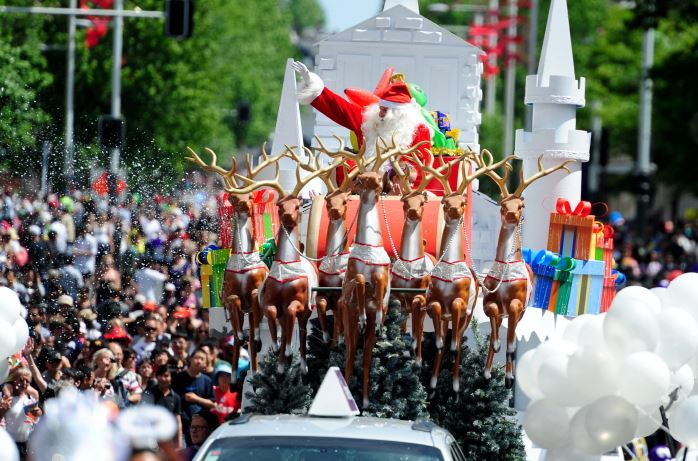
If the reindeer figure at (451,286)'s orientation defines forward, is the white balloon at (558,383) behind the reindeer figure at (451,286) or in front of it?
in front

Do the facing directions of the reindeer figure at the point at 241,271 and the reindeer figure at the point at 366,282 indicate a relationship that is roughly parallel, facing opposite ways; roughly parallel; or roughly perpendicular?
roughly parallel

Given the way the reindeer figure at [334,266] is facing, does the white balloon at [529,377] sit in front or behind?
in front

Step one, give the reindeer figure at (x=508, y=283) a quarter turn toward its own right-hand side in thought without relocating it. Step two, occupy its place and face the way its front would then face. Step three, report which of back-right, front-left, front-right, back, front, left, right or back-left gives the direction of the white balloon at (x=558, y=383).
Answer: left

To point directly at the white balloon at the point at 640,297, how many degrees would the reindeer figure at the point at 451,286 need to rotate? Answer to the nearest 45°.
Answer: approximately 45° to its left

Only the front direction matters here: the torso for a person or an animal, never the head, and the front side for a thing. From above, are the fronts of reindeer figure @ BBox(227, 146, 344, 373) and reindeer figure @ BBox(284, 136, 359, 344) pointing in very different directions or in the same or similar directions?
same or similar directions

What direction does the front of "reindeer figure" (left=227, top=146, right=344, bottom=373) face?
toward the camera

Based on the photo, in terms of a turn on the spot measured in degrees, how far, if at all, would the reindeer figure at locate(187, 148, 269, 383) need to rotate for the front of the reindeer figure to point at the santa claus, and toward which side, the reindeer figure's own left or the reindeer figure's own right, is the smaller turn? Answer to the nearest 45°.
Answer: approximately 135° to the reindeer figure's own left

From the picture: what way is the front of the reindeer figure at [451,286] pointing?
toward the camera

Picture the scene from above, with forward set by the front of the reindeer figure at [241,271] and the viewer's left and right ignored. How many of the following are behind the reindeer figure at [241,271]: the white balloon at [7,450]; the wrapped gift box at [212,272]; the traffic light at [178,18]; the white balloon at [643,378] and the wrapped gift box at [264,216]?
3

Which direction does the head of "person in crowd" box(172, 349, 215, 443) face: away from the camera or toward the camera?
toward the camera

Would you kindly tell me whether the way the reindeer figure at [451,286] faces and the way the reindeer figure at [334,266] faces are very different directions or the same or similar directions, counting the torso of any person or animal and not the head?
same or similar directions

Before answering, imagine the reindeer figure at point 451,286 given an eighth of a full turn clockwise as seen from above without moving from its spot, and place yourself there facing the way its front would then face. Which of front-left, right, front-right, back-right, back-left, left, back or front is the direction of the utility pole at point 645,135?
back-right

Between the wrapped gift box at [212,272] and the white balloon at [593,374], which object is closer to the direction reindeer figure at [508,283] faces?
the white balloon

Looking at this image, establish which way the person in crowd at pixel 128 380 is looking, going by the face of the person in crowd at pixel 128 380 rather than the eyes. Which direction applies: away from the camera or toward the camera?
toward the camera

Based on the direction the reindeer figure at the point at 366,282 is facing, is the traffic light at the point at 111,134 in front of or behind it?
behind

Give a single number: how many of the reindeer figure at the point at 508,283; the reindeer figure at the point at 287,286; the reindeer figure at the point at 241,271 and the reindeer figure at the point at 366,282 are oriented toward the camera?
4
